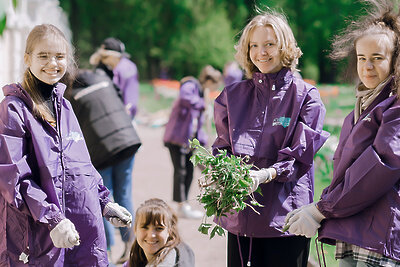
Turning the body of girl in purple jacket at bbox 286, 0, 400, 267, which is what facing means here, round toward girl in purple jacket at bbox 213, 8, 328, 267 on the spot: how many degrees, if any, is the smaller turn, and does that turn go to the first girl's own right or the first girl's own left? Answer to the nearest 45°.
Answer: approximately 90° to the first girl's own right

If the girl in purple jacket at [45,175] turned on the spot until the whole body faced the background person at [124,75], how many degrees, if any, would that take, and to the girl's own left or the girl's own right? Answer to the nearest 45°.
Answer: approximately 135° to the girl's own left
